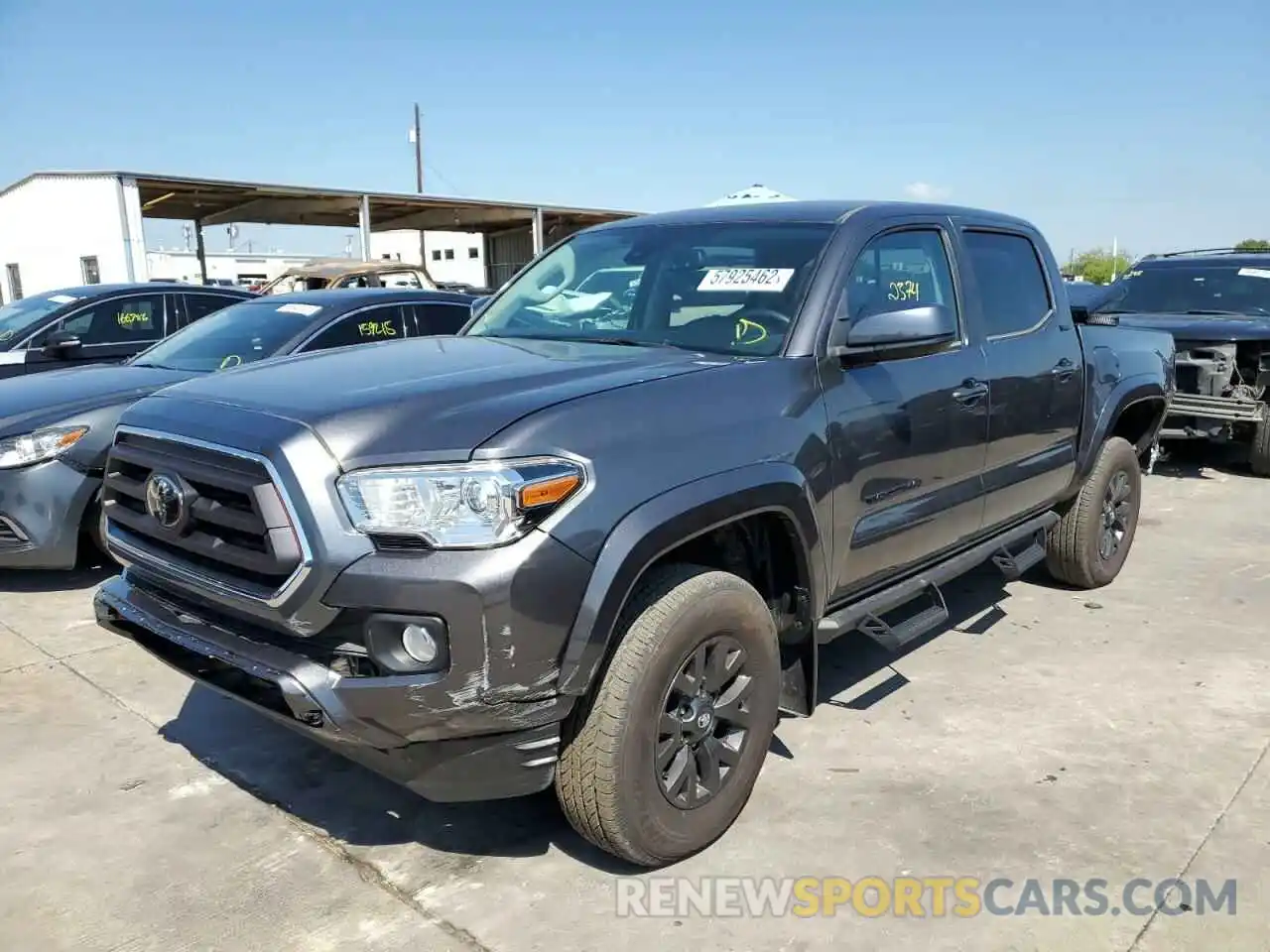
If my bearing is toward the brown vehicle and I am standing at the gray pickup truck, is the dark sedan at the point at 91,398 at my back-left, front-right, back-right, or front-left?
front-left

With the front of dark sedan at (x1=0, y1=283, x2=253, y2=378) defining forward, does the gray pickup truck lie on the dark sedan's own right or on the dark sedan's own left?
on the dark sedan's own left

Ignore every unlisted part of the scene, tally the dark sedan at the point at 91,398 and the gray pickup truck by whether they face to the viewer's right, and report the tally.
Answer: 0

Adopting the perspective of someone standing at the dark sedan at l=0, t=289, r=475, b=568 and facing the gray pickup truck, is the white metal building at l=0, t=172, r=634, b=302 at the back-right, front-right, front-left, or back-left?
back-left

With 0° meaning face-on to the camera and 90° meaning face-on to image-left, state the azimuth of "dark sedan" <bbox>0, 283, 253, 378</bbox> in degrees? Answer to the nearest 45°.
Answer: approximately 45°

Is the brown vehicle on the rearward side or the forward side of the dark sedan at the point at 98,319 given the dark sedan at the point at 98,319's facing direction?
on the rearward side

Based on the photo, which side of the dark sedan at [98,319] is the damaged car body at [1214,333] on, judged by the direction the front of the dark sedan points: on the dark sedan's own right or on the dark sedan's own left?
on the dark sedan's own left

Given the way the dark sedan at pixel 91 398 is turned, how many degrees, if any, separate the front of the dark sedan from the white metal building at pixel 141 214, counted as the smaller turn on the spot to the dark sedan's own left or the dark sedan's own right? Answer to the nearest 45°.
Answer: approximately 135° to the dark sedan's own right

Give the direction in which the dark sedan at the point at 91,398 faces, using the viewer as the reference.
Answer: facing the viewer and to the left of the viewer

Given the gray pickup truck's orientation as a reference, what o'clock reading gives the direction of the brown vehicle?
The brown vehicle is roughly at 4 o'clock from the gray pickup truck.

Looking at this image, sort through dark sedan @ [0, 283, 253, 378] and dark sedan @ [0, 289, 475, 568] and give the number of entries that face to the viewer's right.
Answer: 0
